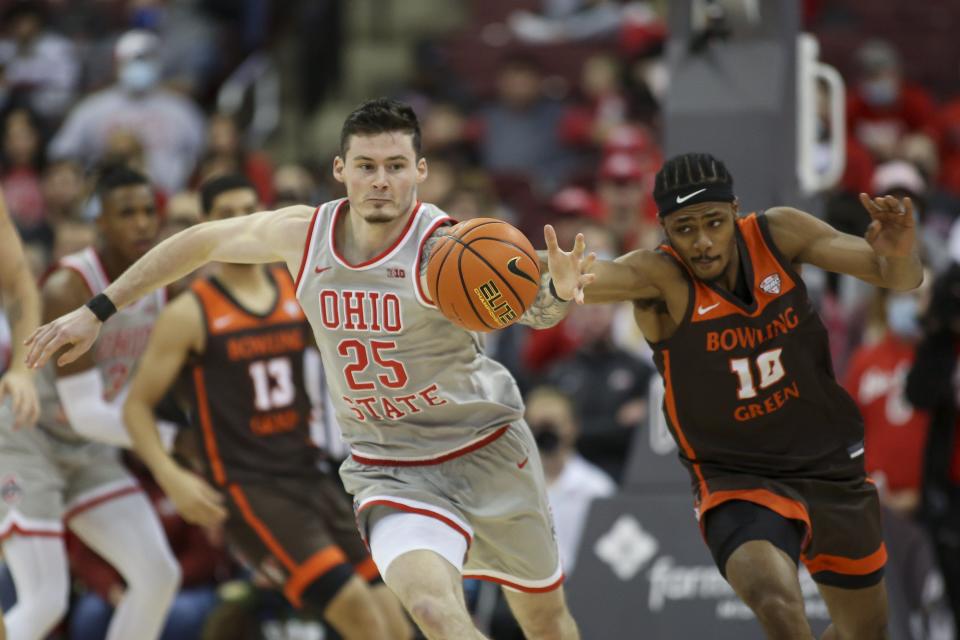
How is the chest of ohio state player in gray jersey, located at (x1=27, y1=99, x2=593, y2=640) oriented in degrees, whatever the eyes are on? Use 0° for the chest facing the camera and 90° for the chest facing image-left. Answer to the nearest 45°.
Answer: approximately 0°

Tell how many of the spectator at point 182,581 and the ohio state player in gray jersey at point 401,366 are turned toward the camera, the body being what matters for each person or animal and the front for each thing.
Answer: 2

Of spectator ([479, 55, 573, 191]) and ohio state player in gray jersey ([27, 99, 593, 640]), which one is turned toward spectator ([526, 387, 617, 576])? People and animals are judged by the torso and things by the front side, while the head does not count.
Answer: spectator ([479, 55, 573, 191])

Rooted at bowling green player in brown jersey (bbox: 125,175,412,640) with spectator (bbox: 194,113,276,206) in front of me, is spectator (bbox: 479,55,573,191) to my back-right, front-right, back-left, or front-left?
front-right

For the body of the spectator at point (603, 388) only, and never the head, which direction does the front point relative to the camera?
toward the camera

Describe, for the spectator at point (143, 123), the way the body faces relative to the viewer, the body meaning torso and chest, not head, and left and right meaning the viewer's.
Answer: facing the viewer

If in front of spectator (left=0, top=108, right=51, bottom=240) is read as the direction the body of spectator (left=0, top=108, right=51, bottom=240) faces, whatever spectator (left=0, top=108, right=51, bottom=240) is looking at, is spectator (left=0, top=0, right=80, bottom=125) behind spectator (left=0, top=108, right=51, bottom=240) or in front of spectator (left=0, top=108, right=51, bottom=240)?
behind

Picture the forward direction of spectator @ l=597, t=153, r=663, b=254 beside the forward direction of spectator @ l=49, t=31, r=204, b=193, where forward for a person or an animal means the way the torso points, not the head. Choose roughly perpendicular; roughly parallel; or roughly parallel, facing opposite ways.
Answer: roughly parallel

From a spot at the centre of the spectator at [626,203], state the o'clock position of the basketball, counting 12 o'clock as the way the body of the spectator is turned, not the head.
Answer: The basketball is roughly at 12 o'clock from the spectator.

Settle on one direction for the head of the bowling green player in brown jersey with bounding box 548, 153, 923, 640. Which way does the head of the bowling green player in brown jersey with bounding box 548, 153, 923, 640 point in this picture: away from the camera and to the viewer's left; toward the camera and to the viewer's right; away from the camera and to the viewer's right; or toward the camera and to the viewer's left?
toward the camera and to the viewer's left
